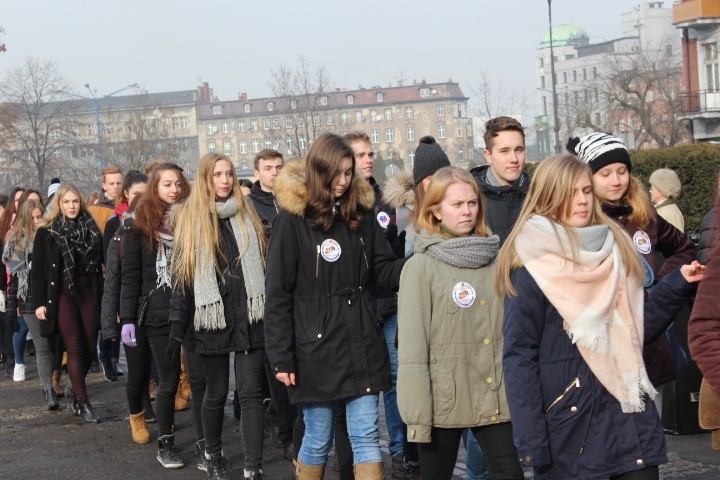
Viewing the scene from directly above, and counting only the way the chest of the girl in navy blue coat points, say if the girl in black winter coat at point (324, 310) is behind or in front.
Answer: behind

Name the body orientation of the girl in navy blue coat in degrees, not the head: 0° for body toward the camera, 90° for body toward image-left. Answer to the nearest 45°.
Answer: approximately 315°

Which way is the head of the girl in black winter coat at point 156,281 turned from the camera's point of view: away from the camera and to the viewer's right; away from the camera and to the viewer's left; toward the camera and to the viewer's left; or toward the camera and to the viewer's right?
toward the camera and to the viewer's right

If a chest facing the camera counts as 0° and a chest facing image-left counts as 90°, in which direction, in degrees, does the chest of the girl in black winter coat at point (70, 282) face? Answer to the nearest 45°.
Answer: approximately 315°

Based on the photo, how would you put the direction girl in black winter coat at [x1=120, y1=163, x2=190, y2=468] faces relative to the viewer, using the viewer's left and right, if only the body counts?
facing the viewer and to the right of the viewer

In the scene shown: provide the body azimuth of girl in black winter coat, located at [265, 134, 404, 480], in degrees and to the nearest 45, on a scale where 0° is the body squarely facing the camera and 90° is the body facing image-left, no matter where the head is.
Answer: approximately 315°
